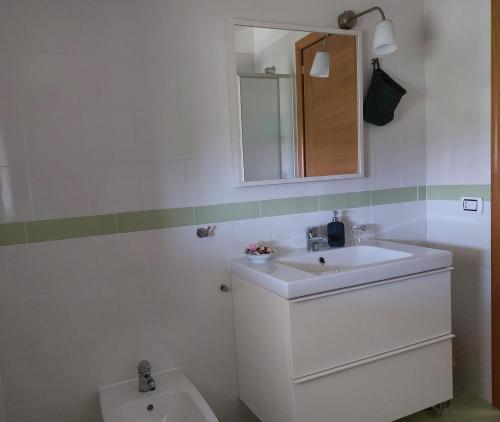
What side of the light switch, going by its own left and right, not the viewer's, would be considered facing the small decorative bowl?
front

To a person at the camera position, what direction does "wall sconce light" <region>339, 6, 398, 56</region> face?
facing the viewer and to the right of the viewer

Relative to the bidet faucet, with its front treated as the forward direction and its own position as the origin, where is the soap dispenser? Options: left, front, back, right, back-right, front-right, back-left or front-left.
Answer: front-left

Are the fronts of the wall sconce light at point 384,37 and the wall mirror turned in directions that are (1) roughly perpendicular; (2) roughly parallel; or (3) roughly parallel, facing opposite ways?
roughly parallel

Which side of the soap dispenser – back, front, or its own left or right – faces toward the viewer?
front

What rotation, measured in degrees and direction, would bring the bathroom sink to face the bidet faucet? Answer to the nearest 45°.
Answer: approximately 135° to its right

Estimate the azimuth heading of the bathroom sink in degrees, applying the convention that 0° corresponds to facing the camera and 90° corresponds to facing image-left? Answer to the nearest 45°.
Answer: approximately 315°

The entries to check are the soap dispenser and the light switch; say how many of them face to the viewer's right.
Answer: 0

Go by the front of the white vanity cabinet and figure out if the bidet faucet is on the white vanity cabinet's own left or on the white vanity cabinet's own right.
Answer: on the white vanity cabinet's own right

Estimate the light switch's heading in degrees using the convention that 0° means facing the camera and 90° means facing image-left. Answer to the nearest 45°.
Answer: approximately 45°
